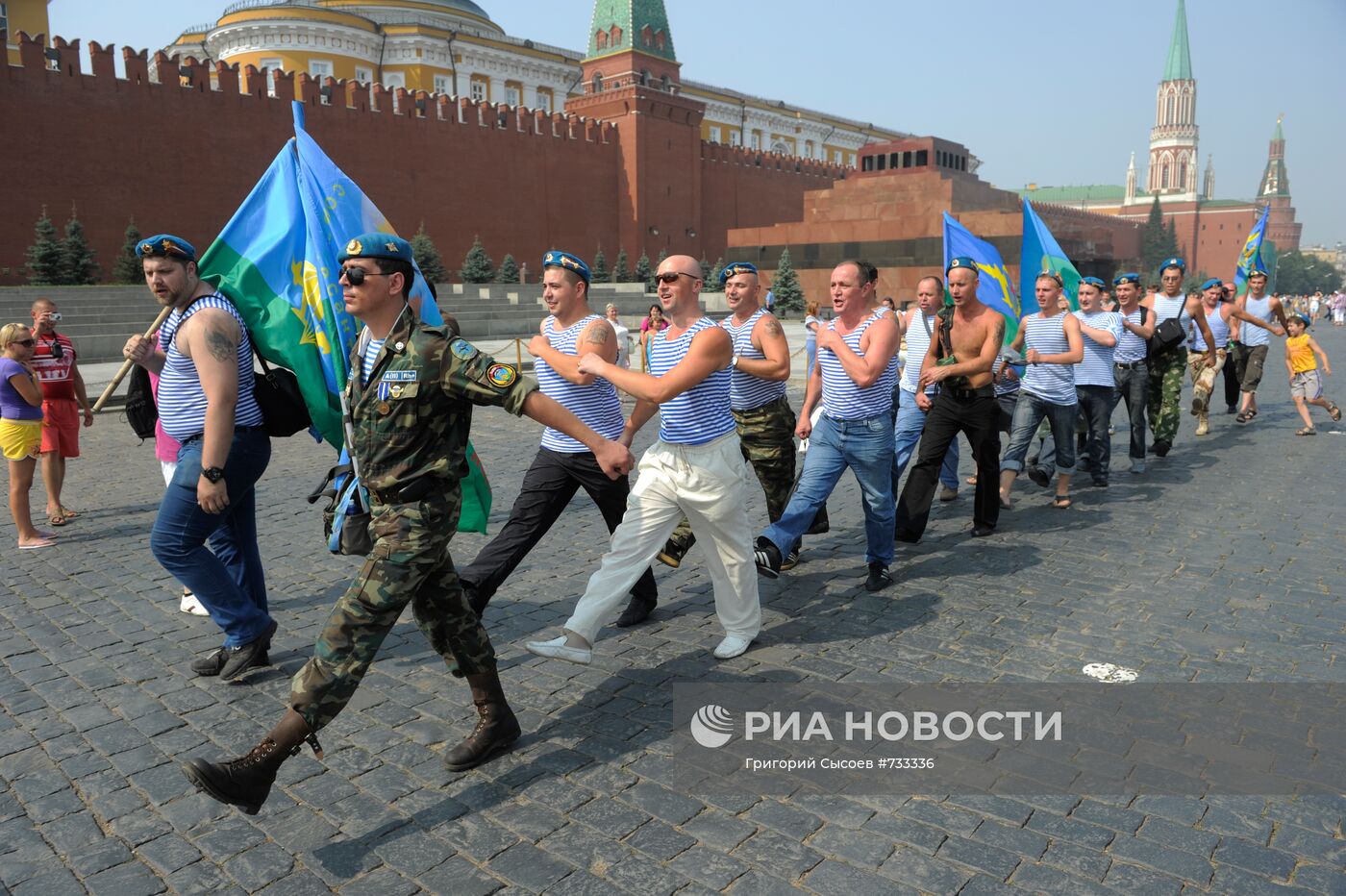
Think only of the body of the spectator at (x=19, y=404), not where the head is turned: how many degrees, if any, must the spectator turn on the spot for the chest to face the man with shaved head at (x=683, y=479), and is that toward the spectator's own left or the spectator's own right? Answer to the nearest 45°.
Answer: approximately 45° to the spectator's own right

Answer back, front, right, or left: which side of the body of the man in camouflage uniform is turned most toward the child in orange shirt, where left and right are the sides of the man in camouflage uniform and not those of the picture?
back

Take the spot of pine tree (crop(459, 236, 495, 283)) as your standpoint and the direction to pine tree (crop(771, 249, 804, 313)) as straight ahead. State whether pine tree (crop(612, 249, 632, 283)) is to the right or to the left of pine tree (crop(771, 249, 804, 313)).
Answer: left

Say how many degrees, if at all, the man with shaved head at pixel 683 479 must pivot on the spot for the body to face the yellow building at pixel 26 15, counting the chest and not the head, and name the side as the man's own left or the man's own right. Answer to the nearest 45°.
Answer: approximately 90° to the man's own right

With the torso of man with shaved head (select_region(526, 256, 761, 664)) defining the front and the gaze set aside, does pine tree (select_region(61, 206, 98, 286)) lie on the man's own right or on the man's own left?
on the man's own right

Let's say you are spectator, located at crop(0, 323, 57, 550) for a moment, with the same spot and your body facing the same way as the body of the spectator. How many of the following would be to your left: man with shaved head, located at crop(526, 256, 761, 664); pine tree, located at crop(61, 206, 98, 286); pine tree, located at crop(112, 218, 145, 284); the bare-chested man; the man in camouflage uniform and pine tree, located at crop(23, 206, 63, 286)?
3

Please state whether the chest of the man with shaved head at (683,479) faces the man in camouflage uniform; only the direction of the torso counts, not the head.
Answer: yes

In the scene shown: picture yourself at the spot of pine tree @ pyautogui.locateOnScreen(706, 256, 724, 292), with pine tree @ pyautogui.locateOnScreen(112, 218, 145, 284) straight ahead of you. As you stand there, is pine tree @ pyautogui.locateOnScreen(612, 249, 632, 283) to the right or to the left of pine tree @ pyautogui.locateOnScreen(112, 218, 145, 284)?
right

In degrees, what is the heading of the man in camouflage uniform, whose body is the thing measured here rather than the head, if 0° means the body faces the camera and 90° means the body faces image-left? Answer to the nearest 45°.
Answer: approximately 45°

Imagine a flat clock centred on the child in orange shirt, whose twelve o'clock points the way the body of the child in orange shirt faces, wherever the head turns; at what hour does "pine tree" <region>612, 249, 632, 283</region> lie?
The pine tree is roughly at 3 o'clock from the child in orange shirt.

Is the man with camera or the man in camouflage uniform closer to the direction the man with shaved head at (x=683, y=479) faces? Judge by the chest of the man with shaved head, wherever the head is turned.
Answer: the man in camouflage uniform

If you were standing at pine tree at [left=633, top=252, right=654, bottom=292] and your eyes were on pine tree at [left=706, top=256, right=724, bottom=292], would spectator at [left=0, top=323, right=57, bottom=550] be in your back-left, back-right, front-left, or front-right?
back-right

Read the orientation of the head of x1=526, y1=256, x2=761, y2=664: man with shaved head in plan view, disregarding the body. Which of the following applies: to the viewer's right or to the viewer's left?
to the viewer's left

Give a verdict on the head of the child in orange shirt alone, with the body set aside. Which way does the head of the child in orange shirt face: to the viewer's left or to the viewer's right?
to the viewer's left
